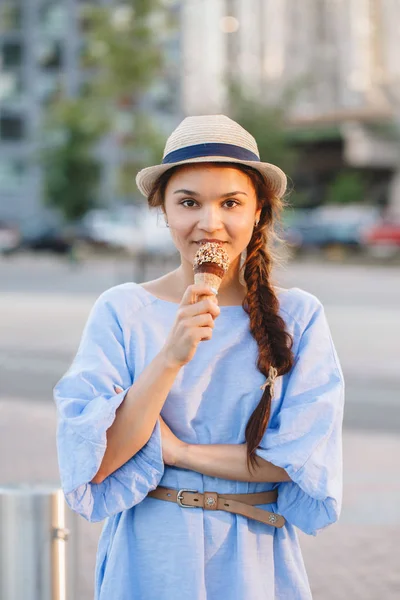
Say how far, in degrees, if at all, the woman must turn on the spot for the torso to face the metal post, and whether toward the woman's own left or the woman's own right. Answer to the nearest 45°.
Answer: approximately 135° to the woman's own right

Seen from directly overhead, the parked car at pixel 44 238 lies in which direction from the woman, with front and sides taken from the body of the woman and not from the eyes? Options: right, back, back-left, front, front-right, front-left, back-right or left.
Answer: back

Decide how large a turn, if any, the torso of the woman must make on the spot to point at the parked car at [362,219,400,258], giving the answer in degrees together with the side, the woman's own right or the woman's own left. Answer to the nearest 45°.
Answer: approximately 180°

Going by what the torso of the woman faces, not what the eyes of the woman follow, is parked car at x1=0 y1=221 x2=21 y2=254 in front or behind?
behind

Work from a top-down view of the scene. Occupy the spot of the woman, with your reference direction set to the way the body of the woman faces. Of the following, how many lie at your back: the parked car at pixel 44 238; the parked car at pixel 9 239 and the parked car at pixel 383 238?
3

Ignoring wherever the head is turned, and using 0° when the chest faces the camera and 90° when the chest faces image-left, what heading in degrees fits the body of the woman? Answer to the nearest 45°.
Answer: approximately 0°

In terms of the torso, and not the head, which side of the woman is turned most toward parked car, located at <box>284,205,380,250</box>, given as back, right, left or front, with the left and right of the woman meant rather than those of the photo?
back
